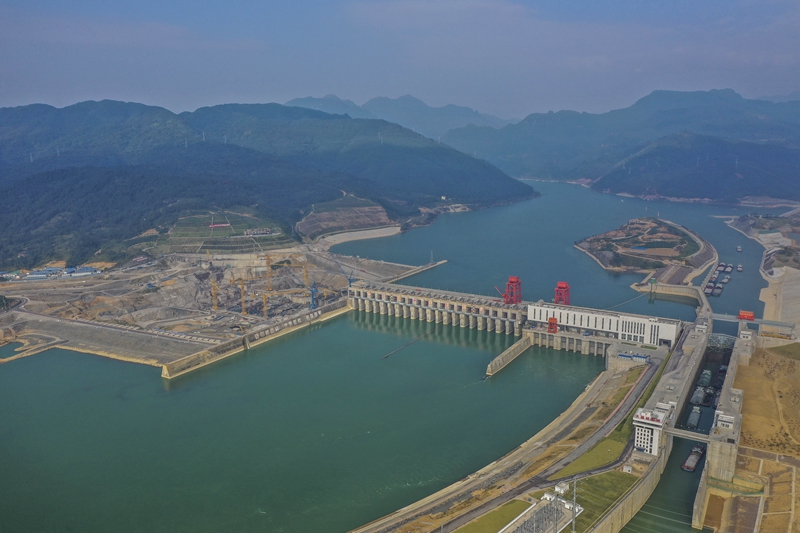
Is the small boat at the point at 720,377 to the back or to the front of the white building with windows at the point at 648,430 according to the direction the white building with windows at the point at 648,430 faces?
to the back

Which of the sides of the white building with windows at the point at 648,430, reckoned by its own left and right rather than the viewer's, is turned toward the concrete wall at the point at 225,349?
right

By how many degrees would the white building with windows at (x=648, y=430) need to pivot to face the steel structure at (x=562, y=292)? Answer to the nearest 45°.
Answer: approximately 180°

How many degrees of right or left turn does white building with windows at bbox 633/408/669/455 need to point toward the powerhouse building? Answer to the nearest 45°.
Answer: approximately 180°

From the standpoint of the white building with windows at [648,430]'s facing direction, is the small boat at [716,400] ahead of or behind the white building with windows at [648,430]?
behind

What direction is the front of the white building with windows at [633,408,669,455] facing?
toward the camera

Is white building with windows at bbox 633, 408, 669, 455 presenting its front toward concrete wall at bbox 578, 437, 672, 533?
yes

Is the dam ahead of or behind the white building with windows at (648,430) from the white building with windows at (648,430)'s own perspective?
behind

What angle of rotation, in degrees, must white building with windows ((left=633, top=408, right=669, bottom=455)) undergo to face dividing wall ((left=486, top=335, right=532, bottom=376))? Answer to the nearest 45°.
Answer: approximately 135° to its right

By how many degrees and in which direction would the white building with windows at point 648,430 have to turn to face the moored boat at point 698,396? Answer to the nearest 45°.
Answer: approximately 180°
